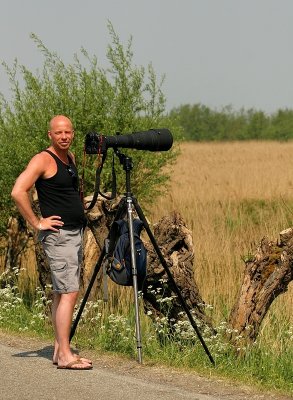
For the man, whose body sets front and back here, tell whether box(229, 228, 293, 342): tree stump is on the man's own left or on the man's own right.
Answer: on the man's own left

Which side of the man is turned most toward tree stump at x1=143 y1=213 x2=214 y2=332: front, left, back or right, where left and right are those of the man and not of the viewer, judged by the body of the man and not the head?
left

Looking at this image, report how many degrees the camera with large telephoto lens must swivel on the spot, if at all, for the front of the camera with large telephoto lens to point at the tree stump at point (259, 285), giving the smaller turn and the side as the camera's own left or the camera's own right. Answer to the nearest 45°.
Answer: approximately 45° to the camera's own left

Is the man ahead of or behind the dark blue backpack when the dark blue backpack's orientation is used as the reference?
ahead

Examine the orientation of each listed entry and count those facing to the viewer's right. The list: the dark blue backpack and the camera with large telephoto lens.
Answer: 1

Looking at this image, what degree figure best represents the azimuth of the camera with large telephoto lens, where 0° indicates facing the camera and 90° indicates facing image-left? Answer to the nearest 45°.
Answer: approximately 270°

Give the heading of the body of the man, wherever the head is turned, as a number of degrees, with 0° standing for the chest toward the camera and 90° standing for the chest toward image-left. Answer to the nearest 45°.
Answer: approximately 315°

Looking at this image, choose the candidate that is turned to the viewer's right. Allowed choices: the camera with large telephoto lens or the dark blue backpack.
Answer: the camera with large telephoto lens
